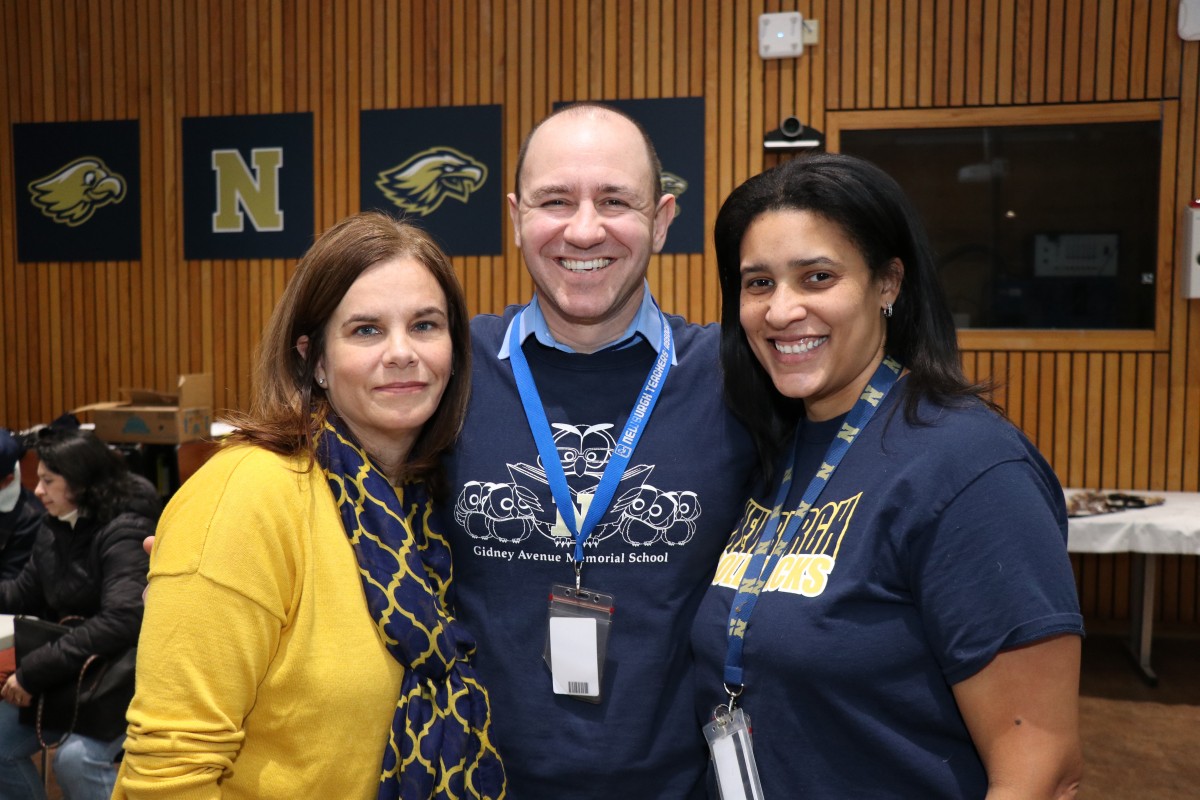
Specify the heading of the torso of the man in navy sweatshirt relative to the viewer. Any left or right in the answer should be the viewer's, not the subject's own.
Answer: facing the viewer

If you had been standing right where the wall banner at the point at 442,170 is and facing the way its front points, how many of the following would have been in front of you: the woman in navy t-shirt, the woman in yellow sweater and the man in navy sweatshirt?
3

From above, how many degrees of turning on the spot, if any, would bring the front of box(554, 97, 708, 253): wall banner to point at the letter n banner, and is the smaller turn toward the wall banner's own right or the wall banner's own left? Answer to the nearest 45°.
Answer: approximately 90° to the wall banner's own right

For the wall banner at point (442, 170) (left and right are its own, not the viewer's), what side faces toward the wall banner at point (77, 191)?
right

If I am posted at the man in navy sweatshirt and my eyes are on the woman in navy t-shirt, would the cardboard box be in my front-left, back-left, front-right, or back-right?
back-left

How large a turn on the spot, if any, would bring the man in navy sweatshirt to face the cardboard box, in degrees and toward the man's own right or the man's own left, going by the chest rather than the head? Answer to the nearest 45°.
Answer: approximately 135° to the man's own right

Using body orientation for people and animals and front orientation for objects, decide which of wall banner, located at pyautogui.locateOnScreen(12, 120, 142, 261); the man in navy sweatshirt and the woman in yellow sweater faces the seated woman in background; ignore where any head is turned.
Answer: the wall banner

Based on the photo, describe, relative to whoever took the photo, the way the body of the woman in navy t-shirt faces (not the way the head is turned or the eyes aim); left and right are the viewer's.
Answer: facing the viewer and to the left of the viewer

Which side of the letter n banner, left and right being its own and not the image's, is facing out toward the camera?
front

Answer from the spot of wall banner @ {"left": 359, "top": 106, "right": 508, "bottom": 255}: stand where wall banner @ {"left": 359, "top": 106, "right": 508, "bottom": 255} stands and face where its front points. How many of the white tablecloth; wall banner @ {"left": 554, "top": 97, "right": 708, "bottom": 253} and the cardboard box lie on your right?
1

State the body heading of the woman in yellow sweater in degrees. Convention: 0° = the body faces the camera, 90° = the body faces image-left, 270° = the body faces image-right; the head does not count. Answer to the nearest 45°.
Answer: approximately 315°
